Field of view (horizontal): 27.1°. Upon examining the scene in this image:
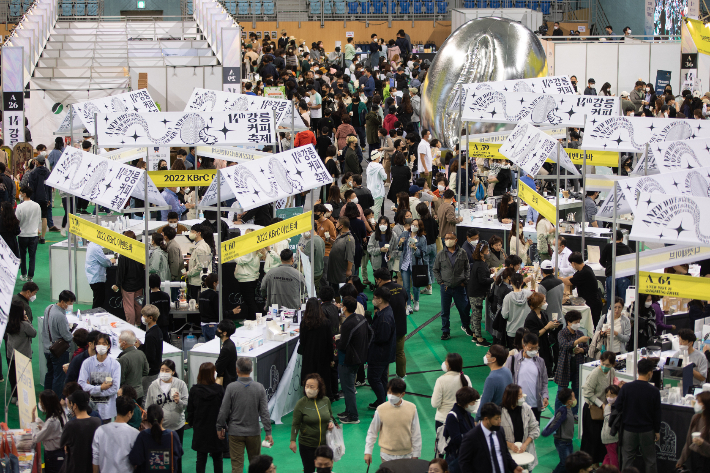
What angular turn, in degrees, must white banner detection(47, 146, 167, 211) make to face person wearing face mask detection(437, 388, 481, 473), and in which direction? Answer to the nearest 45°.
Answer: approximately 90° to its left

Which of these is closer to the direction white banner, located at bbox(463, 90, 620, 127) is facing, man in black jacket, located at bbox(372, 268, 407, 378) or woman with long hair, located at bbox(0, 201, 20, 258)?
the man in black jacket

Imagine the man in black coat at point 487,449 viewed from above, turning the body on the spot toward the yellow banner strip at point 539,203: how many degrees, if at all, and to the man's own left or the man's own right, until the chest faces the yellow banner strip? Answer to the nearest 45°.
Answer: approximately 135° to the man's own left

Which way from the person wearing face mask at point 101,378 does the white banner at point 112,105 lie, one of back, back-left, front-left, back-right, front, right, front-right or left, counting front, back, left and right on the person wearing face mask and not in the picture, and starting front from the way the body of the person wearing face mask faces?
back

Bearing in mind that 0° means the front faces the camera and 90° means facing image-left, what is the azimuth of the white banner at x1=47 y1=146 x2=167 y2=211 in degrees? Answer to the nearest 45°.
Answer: approximately 45°

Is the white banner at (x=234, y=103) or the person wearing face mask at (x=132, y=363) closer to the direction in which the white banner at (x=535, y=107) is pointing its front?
the person wearing face mask

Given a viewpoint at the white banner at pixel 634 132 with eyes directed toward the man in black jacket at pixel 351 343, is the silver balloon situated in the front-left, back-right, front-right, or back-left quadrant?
back-right

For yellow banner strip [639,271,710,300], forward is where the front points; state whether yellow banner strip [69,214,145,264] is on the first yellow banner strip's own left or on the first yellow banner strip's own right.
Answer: on the first yellow banner strip's own right

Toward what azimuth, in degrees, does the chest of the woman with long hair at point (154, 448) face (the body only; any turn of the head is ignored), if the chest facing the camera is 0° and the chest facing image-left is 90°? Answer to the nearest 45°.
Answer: approximately 180°
